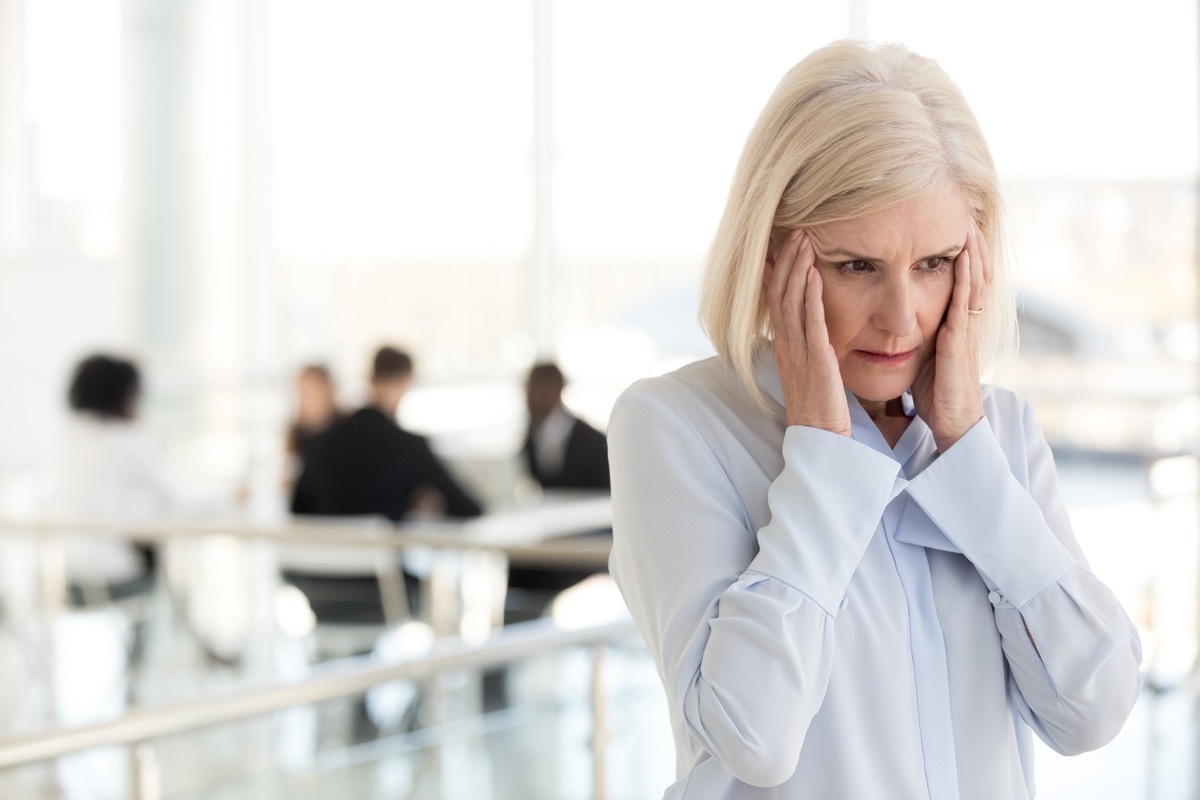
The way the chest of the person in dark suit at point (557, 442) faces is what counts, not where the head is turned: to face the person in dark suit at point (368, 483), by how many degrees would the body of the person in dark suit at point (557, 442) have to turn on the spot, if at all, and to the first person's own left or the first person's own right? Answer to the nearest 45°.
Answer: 0° — they already face them

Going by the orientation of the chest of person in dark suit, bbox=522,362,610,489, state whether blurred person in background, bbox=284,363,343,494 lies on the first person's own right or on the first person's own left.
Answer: on the first person's own right

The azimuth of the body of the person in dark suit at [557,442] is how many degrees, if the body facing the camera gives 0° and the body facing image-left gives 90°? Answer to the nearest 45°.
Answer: approximately 45°

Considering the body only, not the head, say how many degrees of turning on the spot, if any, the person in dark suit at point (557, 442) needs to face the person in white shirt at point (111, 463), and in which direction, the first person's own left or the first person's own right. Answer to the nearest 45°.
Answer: approximately 45° to the first person's own right

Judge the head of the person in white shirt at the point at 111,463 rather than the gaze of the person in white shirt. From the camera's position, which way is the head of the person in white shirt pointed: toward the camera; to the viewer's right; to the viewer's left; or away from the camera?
away from the camera

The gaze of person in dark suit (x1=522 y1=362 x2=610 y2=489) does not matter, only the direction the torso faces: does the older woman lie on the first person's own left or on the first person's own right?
on the first person's own left
